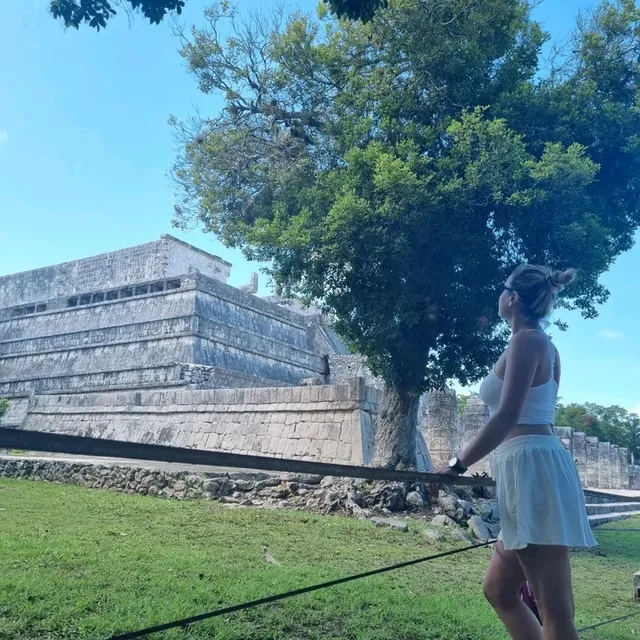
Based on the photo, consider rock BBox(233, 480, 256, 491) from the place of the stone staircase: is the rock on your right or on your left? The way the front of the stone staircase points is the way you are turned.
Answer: on your right

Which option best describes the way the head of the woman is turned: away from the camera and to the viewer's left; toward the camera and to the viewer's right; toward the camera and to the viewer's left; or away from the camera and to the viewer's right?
away from the camera and to the viewer's left

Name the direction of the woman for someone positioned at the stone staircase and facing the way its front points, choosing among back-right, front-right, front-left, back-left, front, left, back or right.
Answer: front-right

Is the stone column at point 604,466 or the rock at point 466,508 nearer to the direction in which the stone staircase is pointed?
the rock

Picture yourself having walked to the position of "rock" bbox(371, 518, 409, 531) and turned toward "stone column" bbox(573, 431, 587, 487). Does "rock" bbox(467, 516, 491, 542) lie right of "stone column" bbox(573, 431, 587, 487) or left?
right

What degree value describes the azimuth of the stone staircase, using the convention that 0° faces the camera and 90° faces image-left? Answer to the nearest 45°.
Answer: approximately 315°

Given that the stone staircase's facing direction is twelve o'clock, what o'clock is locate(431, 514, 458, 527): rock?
The rock is roughly at 2 o'clock from the stone staircase.

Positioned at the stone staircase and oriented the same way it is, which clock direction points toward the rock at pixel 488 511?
The rock is roughly at 2 o'clock from the stone staircase.

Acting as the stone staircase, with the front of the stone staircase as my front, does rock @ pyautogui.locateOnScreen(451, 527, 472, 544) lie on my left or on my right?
on my right

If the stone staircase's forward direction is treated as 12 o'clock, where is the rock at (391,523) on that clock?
The rock is roughly at 2 o'clock from the stone staircase.

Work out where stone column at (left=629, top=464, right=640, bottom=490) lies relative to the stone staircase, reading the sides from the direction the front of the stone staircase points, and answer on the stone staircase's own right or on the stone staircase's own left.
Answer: on the stone staircase's own left

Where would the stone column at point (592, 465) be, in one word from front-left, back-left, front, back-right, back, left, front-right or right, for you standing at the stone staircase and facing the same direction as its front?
back-left
